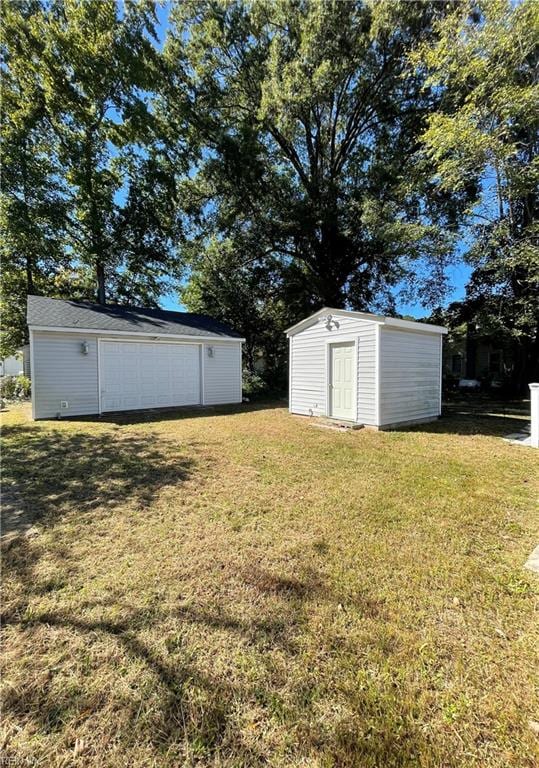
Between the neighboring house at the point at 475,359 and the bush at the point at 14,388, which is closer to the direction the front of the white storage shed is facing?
the bush

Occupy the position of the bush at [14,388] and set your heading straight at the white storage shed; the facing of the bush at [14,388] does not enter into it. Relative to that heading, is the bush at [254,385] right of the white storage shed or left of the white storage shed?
left

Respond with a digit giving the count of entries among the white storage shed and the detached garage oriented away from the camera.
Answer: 0

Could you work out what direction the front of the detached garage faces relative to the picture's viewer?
facing the viewer and to the right of the viewer

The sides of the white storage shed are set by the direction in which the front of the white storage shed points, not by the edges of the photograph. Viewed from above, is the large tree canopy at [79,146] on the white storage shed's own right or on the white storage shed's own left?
on the white storage shed's own right

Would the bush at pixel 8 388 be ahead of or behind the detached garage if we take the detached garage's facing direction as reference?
behind

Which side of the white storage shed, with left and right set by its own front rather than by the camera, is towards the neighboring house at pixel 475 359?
back

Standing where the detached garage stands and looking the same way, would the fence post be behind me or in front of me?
in front

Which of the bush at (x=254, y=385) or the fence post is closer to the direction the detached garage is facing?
the fence post

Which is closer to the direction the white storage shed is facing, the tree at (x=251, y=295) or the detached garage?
the detached garage

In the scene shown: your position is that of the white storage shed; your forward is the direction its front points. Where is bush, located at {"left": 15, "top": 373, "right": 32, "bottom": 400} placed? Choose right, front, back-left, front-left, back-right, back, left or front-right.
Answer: front-right

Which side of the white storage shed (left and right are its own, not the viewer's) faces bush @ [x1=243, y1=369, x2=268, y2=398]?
right

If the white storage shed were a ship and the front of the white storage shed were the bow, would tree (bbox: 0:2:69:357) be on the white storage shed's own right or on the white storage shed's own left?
on the white storage shed's own right

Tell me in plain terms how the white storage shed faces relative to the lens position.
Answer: facing the viewer and to the left of the viewer
